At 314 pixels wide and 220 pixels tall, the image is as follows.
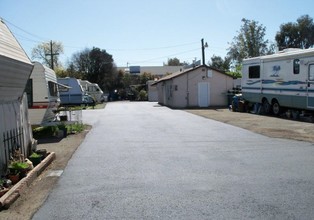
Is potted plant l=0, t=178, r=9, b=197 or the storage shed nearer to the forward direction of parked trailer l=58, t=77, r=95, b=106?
the storage shed

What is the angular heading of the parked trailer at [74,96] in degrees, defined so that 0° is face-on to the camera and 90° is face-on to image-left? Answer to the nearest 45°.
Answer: approximately 270°

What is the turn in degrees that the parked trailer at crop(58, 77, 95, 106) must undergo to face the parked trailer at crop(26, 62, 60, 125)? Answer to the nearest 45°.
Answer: approximately 90° to its right

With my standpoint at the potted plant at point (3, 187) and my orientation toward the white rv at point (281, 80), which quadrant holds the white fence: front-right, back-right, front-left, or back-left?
front-left

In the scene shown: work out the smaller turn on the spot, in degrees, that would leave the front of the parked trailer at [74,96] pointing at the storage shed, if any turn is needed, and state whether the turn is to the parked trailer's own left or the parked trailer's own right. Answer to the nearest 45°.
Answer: approximately 45° to the parked trailer's own right

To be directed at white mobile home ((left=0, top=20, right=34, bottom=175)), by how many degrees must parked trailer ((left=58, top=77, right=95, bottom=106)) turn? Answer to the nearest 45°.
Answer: approximately 90° to its right

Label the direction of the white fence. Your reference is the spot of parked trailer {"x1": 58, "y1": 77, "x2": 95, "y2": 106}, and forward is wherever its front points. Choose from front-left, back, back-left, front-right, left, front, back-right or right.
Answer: right

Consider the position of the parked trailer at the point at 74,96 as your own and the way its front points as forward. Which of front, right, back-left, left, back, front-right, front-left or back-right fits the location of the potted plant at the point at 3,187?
right

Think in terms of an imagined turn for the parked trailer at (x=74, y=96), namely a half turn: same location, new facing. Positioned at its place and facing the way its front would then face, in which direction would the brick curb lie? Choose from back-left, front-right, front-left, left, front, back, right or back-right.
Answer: left

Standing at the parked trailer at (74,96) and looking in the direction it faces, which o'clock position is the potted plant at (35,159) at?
The potted plant is roughly at 3 o'clock from the parked trailer.
